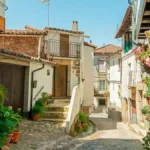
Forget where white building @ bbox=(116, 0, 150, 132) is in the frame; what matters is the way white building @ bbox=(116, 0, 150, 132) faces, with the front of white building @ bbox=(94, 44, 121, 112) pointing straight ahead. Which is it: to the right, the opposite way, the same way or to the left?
to the right

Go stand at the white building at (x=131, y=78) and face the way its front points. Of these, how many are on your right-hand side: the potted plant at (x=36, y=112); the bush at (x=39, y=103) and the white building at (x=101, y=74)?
1

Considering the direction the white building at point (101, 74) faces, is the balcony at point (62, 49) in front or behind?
in front

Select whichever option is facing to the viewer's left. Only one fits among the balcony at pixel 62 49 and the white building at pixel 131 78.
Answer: the white building

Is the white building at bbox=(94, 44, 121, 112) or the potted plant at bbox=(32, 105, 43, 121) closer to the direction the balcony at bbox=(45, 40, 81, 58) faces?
the potted plant

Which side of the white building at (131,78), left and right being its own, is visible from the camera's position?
left

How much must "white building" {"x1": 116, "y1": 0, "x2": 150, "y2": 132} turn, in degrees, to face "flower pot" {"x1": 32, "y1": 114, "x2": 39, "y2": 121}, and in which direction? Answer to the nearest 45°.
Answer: approximately 45° to its left

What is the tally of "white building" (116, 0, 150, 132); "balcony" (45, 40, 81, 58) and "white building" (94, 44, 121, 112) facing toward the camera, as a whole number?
2

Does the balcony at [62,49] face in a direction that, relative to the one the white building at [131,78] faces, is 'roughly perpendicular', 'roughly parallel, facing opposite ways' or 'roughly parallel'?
roughly perpendicular

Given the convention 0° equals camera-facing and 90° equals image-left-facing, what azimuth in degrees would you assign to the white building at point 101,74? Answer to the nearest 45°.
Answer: approximately 0°

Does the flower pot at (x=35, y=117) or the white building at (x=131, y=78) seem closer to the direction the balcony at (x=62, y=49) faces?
the flower pot
